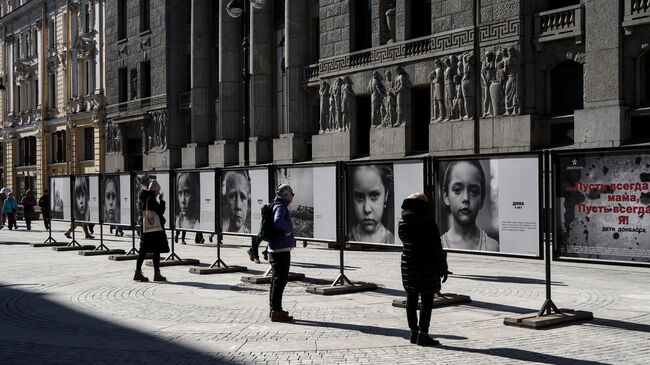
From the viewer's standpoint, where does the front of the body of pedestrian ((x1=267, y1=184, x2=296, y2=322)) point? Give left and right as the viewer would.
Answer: facing to the right of the viewer

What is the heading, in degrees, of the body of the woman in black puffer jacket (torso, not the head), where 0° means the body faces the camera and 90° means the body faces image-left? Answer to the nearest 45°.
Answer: approximately 225°

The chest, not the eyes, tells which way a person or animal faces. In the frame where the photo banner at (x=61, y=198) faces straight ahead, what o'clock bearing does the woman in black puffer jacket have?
The woman in black puffer jacket is roughly at 10 o'clock from the photo banner.

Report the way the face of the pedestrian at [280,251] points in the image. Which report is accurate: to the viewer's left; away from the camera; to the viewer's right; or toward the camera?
to the viewer's right

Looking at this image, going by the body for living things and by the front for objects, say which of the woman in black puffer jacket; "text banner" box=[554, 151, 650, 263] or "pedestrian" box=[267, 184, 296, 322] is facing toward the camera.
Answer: the text banner

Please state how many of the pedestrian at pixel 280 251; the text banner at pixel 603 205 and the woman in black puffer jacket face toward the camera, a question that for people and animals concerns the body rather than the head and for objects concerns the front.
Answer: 1

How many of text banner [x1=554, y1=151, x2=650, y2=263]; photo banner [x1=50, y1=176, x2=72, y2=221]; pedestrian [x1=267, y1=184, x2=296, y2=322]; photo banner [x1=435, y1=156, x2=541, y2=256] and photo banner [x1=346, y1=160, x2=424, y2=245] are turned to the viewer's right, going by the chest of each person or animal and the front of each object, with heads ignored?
1

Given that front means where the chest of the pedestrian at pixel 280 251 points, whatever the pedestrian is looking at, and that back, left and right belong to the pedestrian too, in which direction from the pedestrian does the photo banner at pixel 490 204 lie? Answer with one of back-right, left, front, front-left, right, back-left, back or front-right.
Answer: front

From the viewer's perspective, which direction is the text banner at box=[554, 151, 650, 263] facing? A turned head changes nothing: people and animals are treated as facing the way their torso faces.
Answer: toward the camera

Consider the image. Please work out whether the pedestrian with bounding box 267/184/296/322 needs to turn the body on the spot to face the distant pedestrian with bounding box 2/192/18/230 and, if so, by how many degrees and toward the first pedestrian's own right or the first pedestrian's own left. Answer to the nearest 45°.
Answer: approximately 135° to the first pedestrian's own left

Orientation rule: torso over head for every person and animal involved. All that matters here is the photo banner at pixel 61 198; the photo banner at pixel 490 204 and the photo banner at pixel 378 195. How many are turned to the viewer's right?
0

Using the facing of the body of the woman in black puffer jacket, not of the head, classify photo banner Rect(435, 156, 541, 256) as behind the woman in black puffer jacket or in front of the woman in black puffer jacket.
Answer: in front

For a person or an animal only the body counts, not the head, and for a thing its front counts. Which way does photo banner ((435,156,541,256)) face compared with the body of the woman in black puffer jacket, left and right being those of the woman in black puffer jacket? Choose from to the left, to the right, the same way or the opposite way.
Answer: the opposite way

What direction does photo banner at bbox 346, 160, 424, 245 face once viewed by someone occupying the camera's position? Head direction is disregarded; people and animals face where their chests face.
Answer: facing the viewer and to the left of the viewer

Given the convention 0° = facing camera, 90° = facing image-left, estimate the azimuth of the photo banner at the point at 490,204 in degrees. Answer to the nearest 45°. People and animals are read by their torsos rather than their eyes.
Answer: approximately 45°

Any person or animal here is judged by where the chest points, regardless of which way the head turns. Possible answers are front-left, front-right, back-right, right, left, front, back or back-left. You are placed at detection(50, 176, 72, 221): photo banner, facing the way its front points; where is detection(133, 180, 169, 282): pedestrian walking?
front-left

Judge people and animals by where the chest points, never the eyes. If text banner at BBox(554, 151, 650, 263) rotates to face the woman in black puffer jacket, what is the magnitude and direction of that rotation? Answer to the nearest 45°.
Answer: approximately 45° to its right

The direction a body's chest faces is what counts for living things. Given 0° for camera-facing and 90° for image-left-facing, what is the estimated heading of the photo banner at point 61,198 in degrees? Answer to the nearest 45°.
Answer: approximately 45°

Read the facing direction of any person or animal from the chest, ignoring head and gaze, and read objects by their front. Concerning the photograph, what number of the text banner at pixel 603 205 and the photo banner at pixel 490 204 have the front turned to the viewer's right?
0
